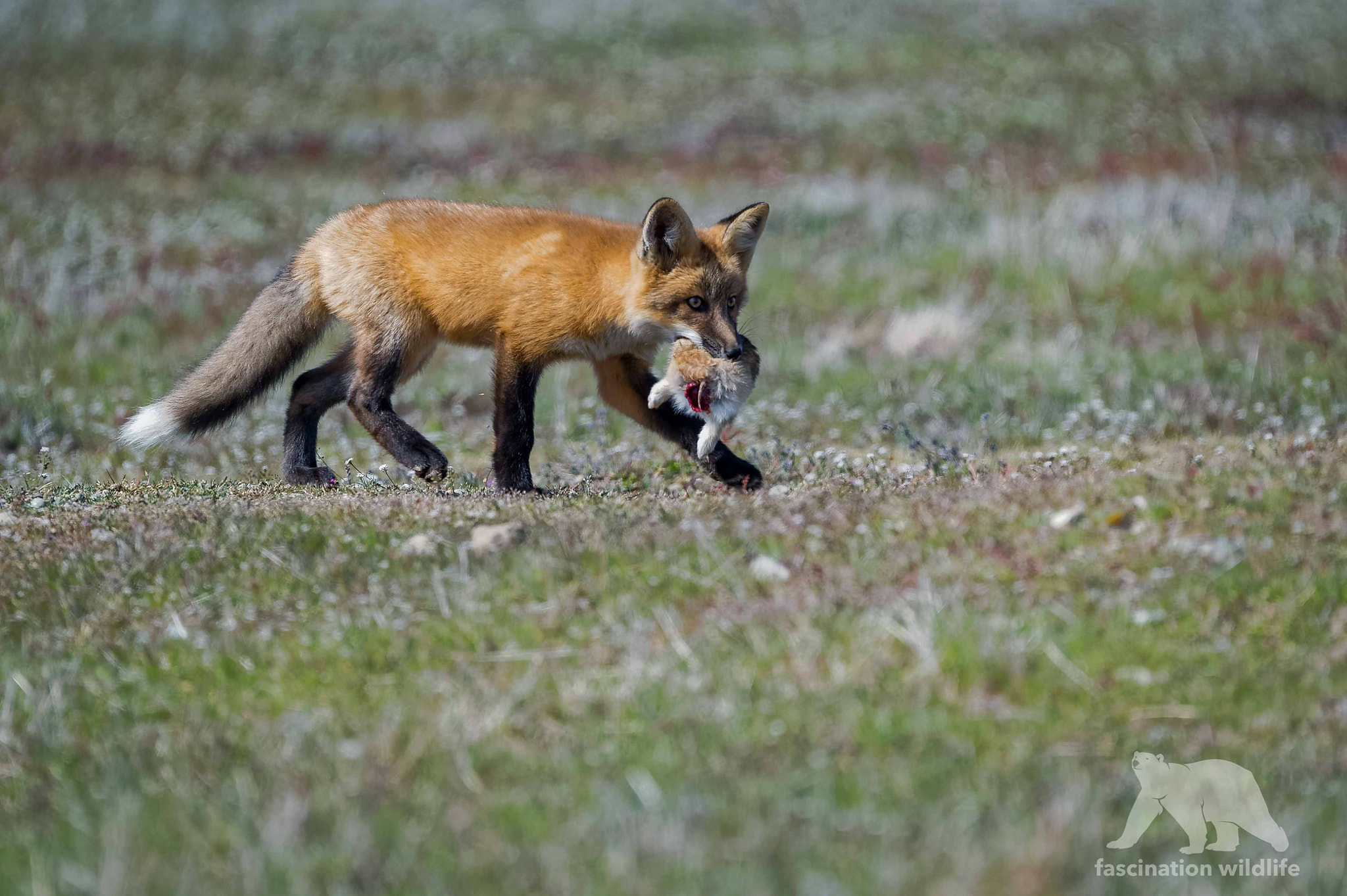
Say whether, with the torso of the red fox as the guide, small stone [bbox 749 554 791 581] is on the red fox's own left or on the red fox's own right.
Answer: on the red fox's own right

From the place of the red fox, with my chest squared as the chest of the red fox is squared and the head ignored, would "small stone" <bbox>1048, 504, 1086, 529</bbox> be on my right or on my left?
on my right

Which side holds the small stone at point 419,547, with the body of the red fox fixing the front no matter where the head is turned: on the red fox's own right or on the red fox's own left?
on the red fox's own right

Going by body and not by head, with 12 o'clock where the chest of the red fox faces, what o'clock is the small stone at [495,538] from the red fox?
The small stone is roughly at 3 o'clock from the red fox.

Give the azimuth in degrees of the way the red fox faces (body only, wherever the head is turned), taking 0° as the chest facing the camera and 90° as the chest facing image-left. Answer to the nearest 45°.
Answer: approximately 270°
